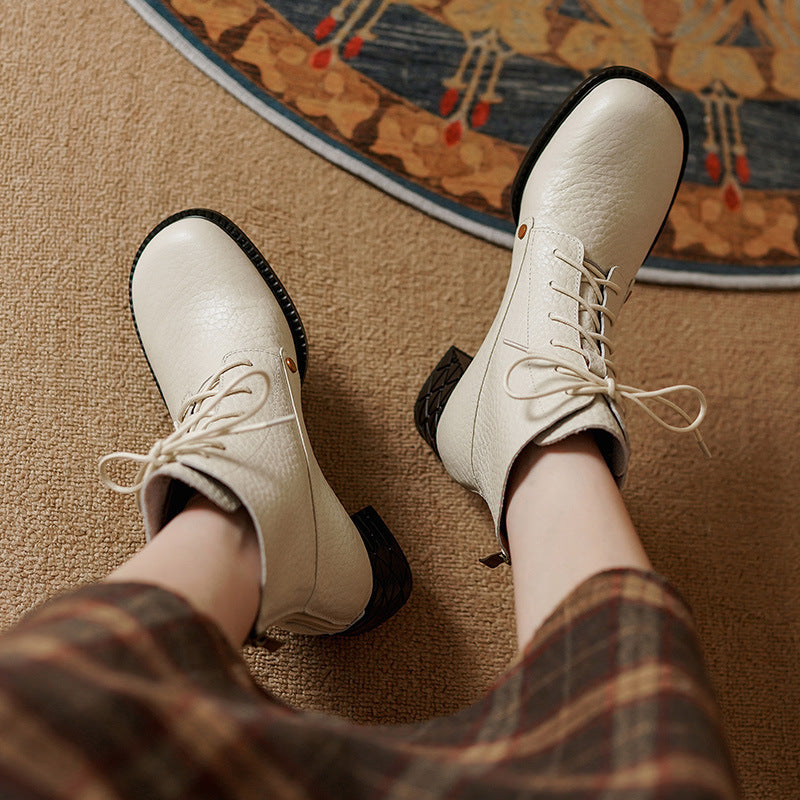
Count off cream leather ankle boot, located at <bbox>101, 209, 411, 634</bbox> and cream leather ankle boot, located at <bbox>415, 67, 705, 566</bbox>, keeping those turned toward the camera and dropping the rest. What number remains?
0

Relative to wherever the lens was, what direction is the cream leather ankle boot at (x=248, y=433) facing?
facing away from the viewer and to the left of the viewer

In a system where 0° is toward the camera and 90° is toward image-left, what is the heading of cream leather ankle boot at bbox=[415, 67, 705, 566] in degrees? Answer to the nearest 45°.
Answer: approximately 225°
